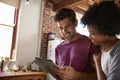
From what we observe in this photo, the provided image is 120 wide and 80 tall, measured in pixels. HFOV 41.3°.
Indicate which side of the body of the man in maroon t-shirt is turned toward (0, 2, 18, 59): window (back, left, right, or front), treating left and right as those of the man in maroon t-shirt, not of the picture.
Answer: right

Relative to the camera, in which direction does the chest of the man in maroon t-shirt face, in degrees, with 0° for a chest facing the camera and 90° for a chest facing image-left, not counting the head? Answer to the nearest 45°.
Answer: approximately 45°

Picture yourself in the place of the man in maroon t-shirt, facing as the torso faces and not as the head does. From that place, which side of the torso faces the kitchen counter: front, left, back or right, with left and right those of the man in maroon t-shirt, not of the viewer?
right
